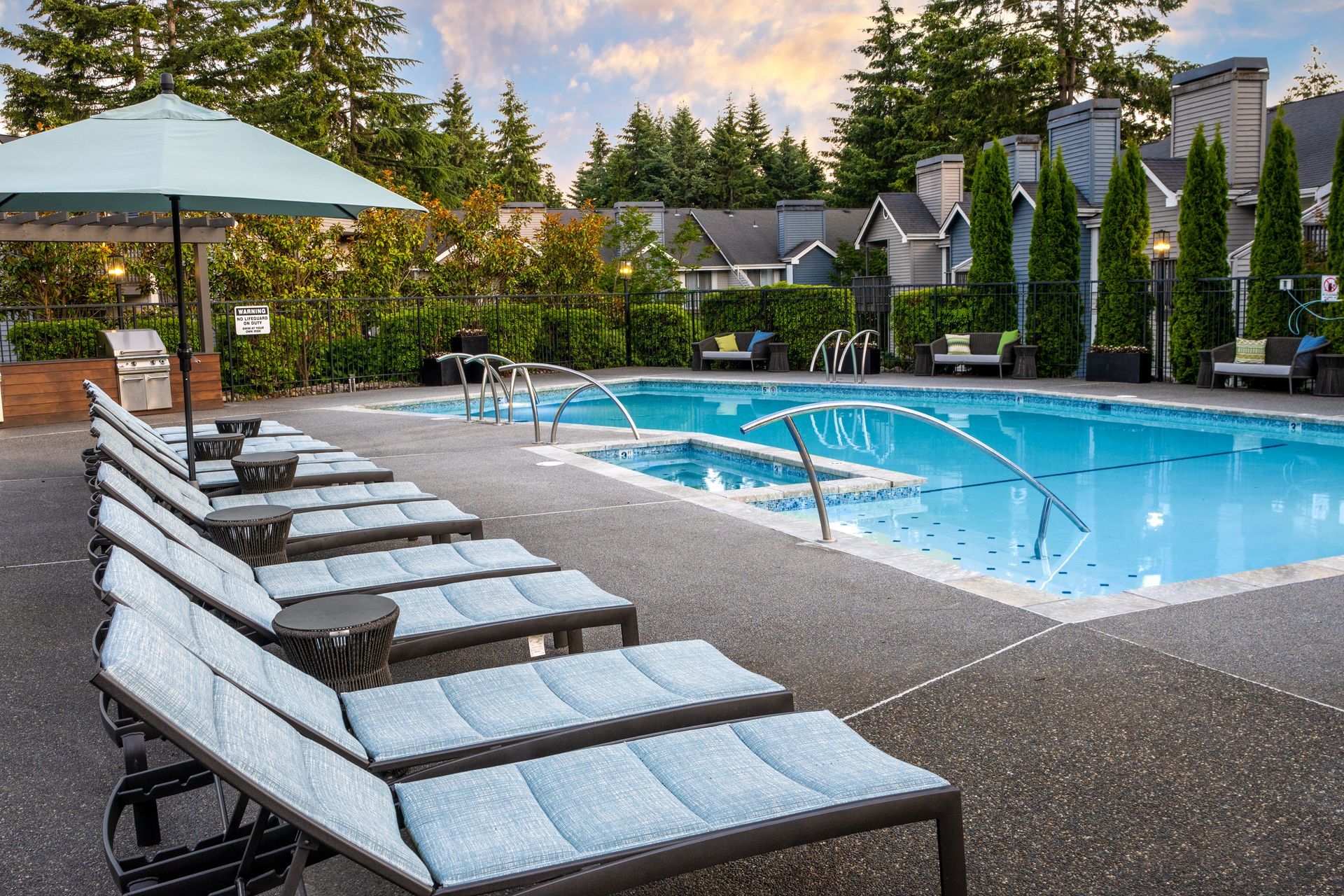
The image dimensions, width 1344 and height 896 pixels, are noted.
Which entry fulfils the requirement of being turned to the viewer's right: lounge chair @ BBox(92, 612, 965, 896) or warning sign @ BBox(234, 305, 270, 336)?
the lounge chair

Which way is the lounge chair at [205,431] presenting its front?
to the viewer's right

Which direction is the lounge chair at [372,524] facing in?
to the viewer's right

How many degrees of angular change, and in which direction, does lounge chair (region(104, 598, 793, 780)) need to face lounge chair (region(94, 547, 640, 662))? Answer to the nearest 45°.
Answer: approximately 90° to its left

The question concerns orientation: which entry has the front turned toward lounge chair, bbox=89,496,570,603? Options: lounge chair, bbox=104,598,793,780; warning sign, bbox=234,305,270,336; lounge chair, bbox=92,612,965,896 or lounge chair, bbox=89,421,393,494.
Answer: the warning sign

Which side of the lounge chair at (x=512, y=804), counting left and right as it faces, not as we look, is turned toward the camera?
right

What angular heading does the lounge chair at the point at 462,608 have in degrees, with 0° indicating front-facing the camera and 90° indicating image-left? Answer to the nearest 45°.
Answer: approximately 270°

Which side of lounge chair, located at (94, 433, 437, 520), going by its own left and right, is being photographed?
right

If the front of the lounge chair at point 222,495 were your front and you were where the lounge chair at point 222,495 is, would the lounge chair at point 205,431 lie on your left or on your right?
on your left

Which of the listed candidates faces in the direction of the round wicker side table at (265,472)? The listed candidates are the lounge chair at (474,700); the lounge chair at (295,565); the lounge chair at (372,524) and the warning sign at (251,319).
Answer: the warning sign

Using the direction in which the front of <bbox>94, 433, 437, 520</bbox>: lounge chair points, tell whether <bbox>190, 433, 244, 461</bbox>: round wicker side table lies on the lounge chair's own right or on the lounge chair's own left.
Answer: on the lounge chair's own left

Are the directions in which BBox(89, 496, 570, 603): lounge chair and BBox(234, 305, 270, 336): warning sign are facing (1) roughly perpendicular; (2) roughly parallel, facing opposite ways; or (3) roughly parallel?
roughly perpendicular

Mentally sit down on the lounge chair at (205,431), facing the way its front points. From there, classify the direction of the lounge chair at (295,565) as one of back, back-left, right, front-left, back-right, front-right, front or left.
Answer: right

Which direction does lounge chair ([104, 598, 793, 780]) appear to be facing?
to the viewer's right

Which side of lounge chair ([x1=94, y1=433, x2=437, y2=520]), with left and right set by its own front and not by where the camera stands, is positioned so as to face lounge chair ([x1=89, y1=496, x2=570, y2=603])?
right

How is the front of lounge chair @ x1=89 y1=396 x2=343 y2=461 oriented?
to the viewer's right

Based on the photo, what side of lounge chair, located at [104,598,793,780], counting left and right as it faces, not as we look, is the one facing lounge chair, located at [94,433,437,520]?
left
